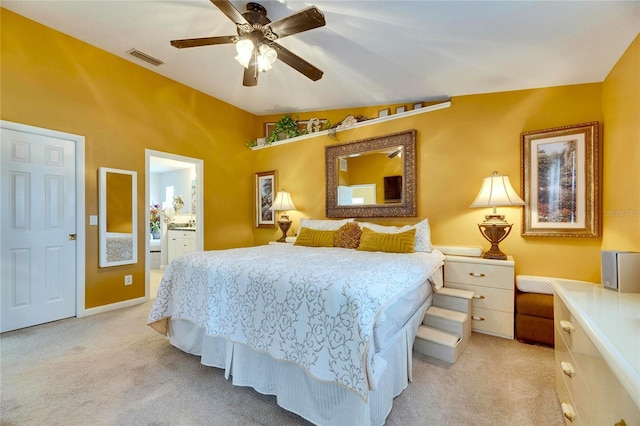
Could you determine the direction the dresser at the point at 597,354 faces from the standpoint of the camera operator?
facing to the left of the viewer

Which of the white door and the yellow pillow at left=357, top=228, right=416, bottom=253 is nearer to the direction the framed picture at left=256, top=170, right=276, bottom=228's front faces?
the white door

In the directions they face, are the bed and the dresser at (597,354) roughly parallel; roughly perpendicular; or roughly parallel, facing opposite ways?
roughly perpendicular

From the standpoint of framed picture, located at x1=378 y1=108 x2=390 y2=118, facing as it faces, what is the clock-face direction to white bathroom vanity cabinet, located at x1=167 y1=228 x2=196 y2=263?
The white bathroom vanity cabinet is roughly at 2 o'clock from the framed picture.

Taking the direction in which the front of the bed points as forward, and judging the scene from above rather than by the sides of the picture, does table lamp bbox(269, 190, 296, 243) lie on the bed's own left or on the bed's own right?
on the bed's own right

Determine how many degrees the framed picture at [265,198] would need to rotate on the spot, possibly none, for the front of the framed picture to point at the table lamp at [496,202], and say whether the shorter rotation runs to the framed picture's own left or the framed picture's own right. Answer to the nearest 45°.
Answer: approximately 90° to the framed picture's own left
